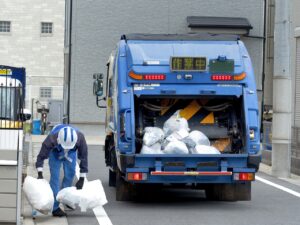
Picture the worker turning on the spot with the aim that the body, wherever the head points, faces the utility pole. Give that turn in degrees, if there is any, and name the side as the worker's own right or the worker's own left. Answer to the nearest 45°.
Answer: approximately 135° to the worker's own left

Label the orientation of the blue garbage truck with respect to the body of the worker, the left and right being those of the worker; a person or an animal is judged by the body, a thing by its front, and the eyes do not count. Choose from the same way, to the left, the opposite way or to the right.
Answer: the opposite way

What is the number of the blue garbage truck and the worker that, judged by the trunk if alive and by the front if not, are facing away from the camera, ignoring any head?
1

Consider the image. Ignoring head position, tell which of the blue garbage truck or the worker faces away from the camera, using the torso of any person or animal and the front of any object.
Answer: the blue garbage truck

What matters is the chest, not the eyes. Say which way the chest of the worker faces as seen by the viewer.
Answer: toward the camera

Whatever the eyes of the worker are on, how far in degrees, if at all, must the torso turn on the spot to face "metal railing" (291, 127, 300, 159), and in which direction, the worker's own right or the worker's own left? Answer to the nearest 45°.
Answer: approximately 135° to the worker's own left

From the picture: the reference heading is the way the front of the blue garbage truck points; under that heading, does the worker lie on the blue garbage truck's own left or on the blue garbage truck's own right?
on the blue garbage truck's own left

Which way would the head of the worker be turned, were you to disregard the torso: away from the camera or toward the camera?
toward the camera

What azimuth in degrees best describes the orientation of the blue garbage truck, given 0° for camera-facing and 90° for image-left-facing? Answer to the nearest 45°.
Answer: approximately 180°
